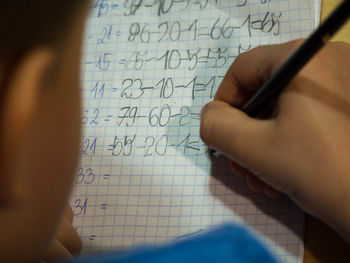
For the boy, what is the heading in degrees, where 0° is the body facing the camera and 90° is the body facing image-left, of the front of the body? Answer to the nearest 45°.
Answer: approximately 225°

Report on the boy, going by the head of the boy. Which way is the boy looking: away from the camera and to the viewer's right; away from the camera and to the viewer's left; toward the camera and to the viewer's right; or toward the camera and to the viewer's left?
away from the camera and to the viewer's right
